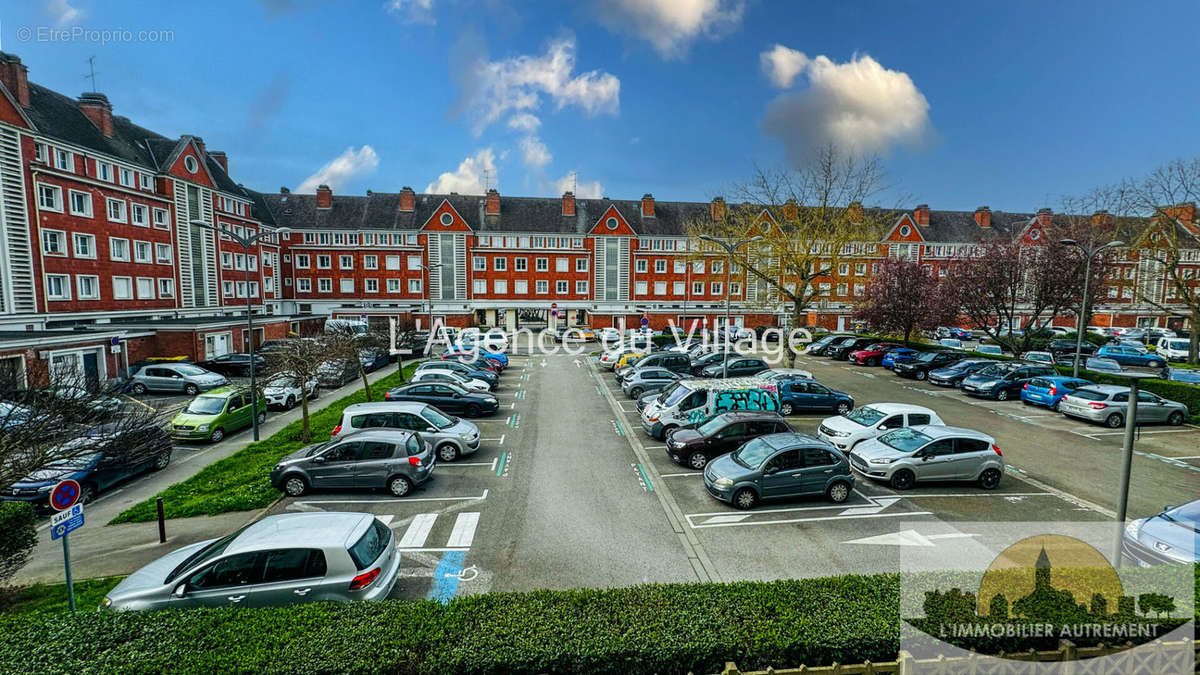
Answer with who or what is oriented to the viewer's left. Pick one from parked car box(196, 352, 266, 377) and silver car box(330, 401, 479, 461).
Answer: the parked car

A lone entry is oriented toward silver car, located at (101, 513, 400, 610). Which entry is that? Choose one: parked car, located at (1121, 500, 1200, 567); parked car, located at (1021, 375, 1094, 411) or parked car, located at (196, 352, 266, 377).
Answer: parked car, located at (1121, 500, 1200, 567)

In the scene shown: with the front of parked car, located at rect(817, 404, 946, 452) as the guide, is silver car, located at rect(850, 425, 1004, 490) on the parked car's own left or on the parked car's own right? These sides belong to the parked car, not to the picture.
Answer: on the parked car's own left

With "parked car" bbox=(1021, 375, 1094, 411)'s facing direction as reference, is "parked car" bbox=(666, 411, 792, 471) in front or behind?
behind

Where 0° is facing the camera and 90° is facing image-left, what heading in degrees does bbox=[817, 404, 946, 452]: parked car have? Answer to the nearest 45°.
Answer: approximately 45°

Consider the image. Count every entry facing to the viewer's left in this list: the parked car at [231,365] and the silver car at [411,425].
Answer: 1

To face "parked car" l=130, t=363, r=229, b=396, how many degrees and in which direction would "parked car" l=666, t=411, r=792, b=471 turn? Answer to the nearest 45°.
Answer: approximately 45° to its right

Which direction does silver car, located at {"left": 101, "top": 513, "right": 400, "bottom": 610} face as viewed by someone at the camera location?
facing away from the viewer and to the left of the viewer

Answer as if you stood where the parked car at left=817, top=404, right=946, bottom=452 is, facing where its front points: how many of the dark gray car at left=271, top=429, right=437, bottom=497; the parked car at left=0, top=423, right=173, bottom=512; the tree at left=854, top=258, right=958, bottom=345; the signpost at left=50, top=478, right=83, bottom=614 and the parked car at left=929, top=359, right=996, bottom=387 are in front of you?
3

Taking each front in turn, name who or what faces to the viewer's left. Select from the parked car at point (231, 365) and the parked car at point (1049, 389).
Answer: the parked car at point (231, 365)

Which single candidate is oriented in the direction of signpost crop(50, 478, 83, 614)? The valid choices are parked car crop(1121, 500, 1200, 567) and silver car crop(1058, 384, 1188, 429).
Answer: the parked car
